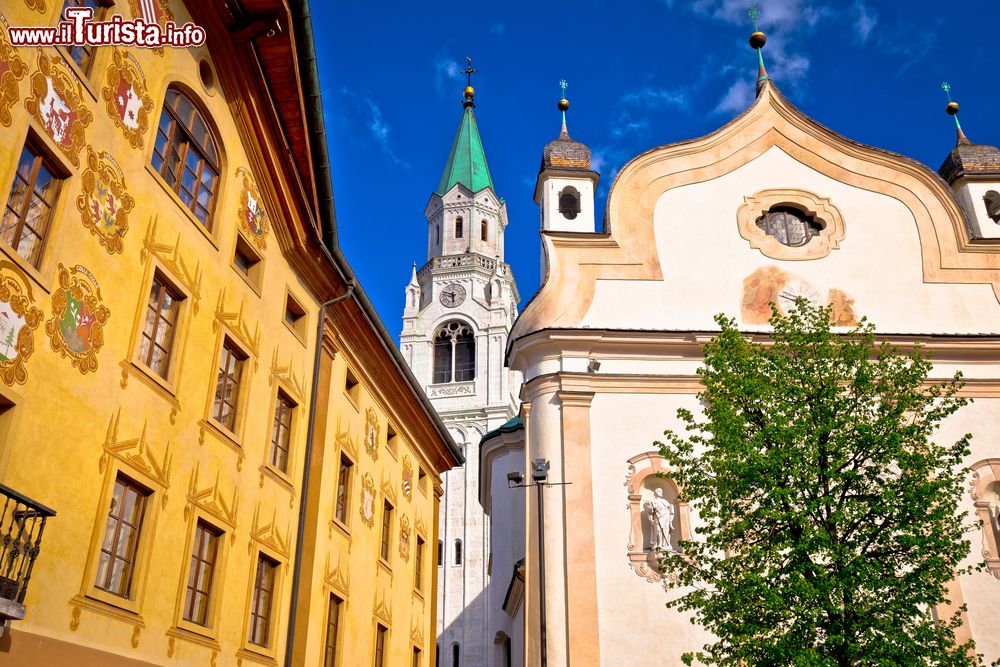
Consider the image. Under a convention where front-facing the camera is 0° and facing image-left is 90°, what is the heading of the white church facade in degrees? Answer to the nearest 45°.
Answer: approximately 0°

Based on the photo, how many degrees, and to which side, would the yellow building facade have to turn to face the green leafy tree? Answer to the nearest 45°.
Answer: approximately 45° to its left

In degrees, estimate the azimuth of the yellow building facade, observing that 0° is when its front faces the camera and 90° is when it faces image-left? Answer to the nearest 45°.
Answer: approximately 315°

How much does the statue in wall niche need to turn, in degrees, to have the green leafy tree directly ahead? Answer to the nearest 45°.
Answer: approximately 45° to its left

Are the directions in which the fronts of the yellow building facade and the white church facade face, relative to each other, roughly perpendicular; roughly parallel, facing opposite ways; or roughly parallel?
roughly perpendicular
